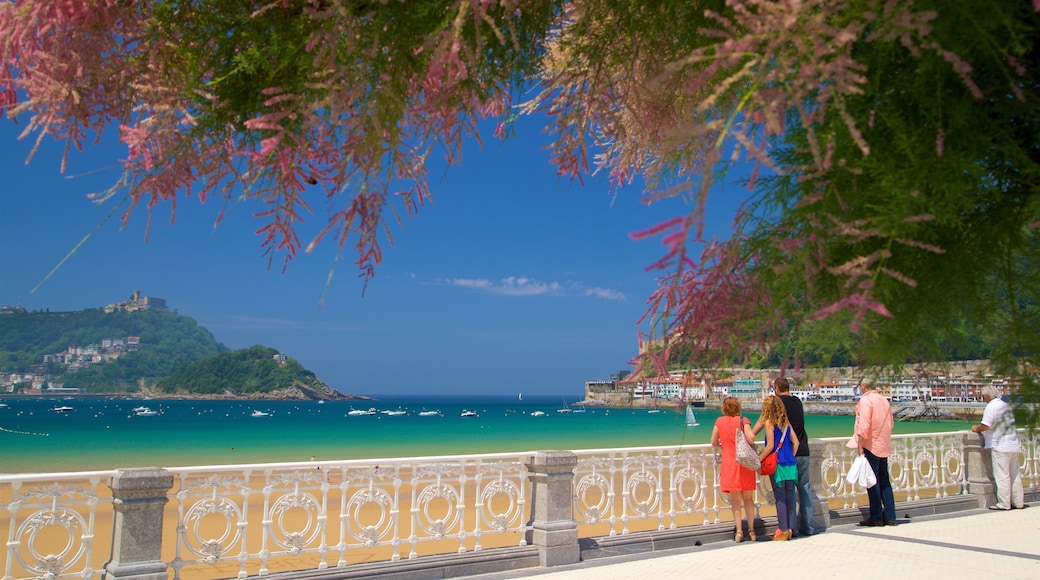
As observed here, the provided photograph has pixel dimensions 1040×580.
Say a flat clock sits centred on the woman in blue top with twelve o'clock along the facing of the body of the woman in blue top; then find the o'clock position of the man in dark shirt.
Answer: The man in dark shirt is roughly at 2 o'clock from the woman in blue top.

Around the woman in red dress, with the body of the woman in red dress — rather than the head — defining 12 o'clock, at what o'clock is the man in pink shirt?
The man in pink shirt is roughly at 2 o'clock from the woman in red dress.

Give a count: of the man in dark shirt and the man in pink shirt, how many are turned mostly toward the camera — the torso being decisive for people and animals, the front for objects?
0

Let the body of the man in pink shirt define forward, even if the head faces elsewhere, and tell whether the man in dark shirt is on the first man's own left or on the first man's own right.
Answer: on the first man's own left

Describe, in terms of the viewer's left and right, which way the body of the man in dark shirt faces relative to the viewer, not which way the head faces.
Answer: facing away from the viewer and to the left of the viewer

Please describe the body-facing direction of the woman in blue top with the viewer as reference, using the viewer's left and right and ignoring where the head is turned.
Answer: facing away from the viewer and to the left of the viewer

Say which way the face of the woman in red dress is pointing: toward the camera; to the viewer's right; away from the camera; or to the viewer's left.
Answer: away from the camera

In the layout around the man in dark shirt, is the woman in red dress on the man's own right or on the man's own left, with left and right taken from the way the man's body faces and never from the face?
on the man's own left

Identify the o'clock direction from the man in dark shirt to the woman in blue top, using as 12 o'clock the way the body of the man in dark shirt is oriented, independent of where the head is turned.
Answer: The woman in blue top is roughly at 8 o'clock from the man in dark shirt.

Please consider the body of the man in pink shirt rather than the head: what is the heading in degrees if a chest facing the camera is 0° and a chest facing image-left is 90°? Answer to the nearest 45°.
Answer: approximately 135°

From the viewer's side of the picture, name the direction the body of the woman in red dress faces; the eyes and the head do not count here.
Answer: away from the camera
